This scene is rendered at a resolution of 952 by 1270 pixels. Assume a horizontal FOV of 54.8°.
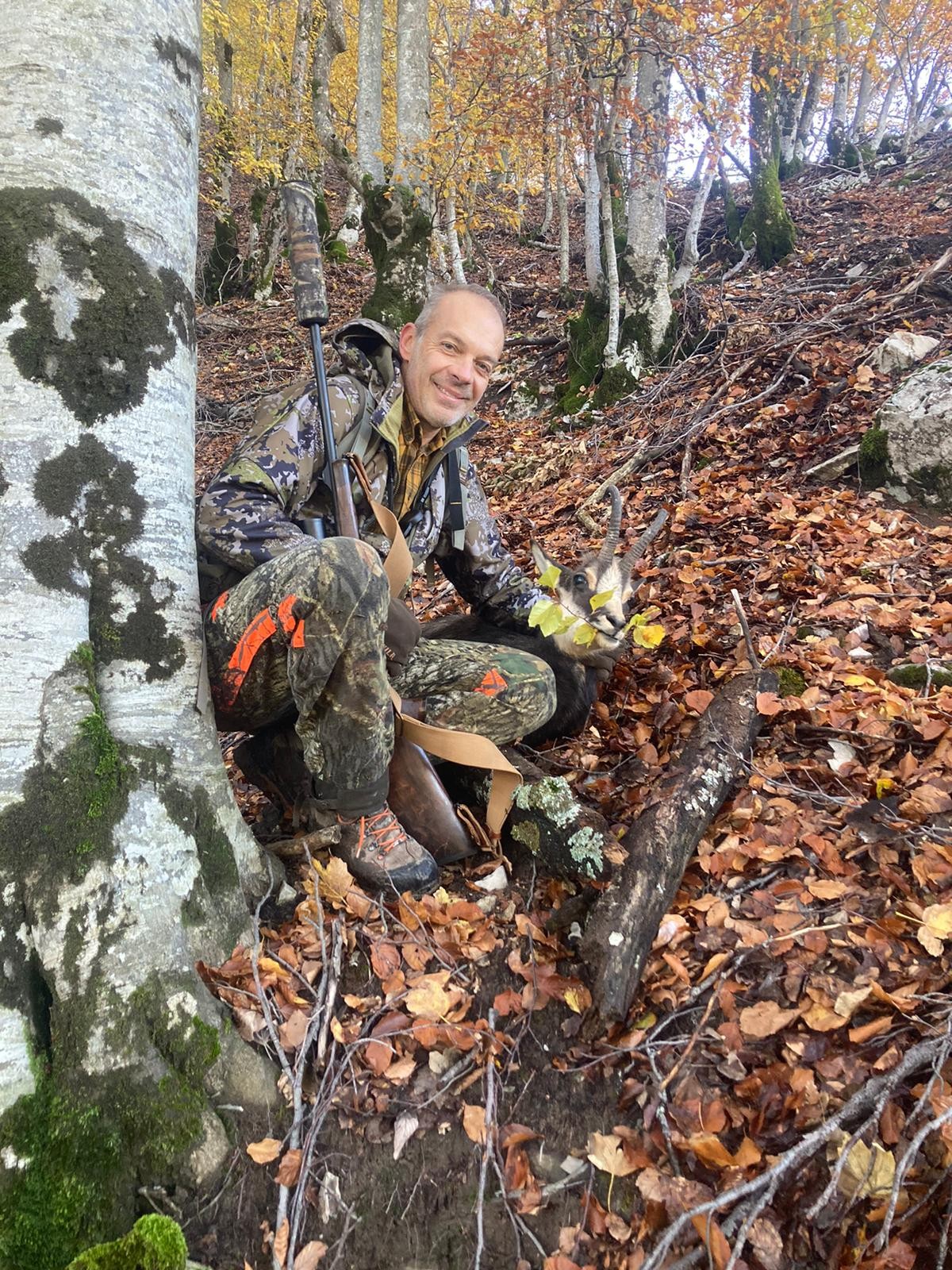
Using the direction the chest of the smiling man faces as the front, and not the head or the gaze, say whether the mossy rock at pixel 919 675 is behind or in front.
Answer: in front

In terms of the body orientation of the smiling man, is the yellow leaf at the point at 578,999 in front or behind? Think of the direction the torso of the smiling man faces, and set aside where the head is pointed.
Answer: in front

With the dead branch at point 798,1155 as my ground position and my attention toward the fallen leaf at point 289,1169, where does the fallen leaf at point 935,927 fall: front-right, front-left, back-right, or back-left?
back-right

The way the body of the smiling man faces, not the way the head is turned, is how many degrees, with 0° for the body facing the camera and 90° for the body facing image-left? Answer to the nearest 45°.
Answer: approximately 315°

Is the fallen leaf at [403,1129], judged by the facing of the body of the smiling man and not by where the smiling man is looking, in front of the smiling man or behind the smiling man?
in front

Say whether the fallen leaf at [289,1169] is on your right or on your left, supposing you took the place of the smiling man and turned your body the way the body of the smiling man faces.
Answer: on your right

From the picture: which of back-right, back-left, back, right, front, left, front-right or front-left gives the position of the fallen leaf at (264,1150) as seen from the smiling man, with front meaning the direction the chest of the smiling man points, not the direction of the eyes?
front-right

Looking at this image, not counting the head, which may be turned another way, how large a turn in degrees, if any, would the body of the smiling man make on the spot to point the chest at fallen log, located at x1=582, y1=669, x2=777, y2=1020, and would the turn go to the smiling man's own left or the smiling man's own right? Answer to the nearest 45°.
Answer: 0° — they already face it

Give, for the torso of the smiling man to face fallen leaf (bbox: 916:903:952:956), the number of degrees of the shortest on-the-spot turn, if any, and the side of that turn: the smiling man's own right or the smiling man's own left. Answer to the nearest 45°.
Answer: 0° — they already face it

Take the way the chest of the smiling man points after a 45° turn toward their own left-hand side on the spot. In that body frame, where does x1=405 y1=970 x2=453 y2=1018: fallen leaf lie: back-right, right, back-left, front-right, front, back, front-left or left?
right
